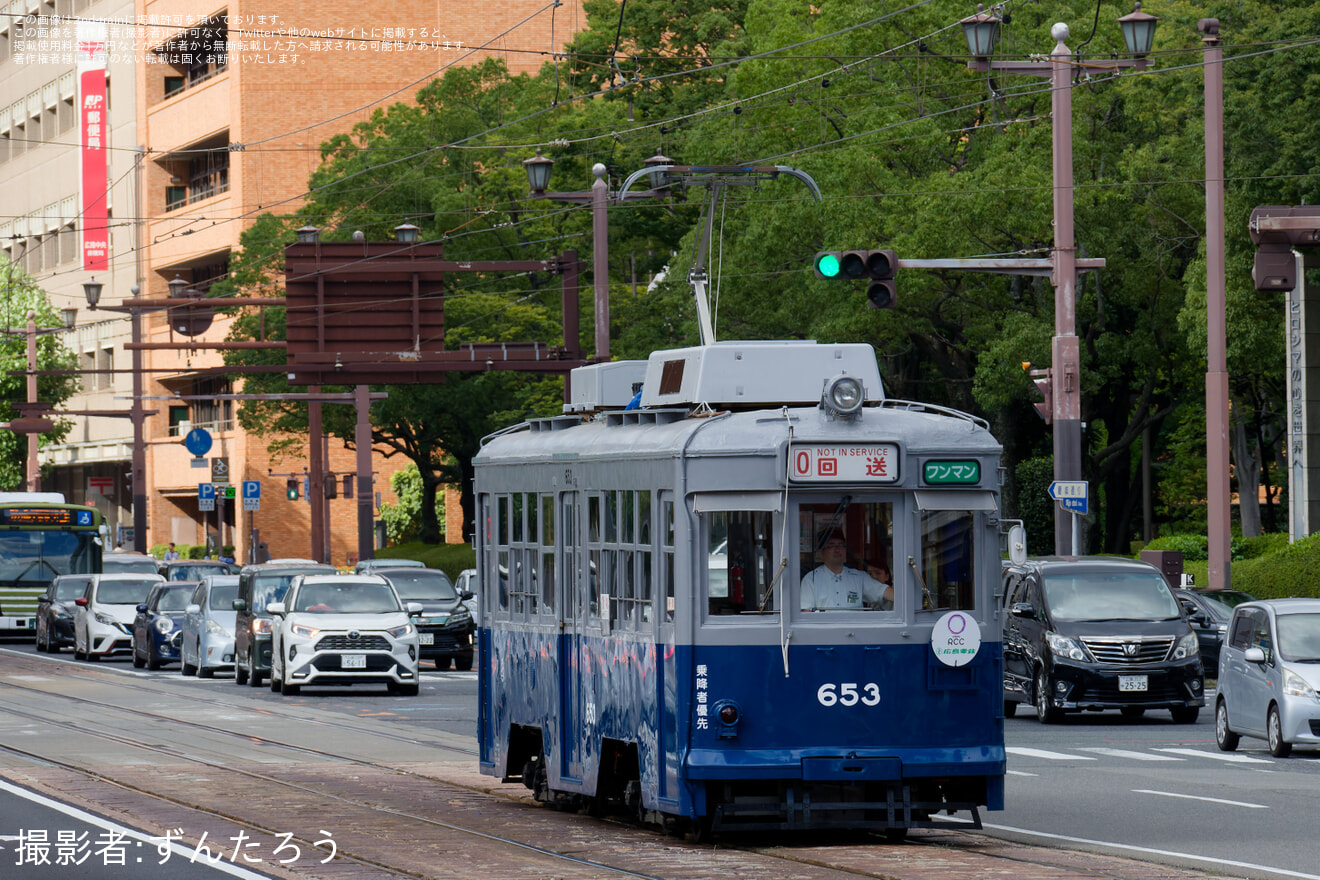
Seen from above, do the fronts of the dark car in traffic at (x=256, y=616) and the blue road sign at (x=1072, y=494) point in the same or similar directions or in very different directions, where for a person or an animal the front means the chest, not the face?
same or similar directions

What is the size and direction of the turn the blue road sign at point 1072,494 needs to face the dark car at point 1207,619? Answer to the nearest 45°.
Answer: approximately 45° to its left

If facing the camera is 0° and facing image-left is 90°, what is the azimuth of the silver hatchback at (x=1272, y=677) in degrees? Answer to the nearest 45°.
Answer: approximately 315°

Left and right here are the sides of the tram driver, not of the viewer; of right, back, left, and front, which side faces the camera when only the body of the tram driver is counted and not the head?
front

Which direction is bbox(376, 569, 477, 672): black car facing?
toward the camera

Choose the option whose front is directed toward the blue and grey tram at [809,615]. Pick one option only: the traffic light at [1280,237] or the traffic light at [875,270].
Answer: the traffic light at [875,270]

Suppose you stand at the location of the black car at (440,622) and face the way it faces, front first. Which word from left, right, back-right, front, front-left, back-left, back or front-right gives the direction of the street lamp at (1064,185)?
front-left

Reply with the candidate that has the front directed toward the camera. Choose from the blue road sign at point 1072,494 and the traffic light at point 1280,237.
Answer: the blue road sign

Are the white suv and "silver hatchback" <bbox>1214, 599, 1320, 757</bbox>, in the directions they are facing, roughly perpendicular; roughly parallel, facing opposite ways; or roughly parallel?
roughly parallel

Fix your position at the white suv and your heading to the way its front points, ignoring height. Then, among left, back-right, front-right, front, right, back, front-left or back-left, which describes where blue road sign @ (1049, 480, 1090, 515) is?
left

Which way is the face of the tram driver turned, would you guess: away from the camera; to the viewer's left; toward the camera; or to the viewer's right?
toward the camera
